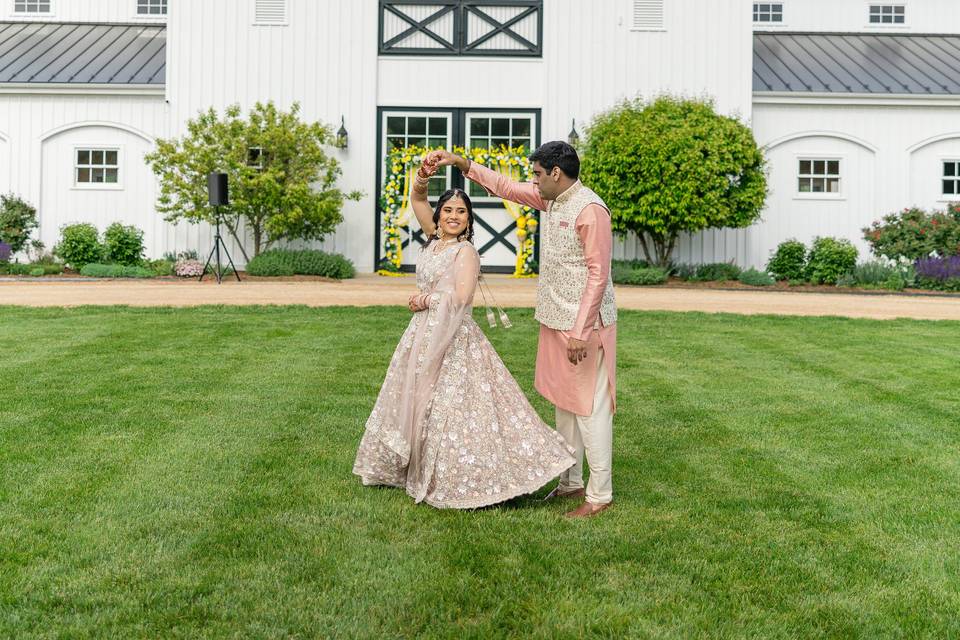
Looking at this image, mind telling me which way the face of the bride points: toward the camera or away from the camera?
toward the camera

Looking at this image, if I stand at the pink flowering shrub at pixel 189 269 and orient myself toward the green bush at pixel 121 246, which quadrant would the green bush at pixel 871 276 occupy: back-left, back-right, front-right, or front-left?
back-right

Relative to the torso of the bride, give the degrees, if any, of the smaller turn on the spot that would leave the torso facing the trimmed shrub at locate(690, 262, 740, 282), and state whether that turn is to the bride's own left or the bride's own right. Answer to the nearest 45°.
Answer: approximately 135° to the bride's own right

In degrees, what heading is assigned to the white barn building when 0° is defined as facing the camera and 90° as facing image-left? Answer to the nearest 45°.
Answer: approximately 0°

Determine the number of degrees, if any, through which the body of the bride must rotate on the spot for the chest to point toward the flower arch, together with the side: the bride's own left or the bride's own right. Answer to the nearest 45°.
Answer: approximately 135° to the bride's own right

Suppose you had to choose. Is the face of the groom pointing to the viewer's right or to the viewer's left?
to the viewer's left

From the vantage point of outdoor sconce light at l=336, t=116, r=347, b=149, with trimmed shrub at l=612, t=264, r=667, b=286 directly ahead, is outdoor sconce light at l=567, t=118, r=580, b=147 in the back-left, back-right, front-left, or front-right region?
front-left

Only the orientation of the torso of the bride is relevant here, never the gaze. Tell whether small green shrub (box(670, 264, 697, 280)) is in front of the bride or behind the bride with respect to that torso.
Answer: behind

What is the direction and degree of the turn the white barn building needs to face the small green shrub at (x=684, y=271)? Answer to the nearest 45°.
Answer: approximately 90° to its left

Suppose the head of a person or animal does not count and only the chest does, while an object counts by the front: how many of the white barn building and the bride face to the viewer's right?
0

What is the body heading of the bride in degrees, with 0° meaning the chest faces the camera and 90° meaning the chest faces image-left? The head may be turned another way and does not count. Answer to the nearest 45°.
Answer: approximately 45°

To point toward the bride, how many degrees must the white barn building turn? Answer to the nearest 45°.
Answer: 0° — it already faces them
